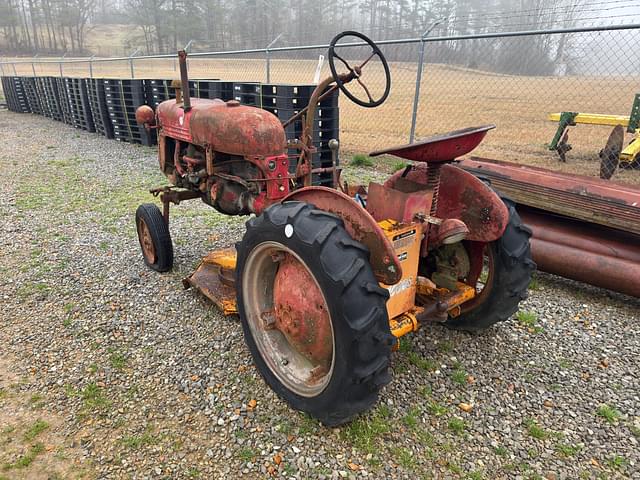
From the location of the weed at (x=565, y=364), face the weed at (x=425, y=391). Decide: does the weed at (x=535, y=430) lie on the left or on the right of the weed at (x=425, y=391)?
left

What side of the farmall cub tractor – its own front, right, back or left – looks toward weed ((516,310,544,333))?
right

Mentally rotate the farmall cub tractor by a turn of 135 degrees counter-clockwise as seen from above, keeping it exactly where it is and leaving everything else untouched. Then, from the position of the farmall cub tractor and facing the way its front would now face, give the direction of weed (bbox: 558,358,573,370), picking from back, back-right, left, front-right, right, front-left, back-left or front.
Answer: left

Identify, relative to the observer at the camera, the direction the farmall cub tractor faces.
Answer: facing away from the viewer and to the left of the viewer

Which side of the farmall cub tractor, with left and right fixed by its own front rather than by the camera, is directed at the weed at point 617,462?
back

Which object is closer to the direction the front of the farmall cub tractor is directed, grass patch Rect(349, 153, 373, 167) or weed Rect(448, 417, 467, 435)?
the grass patch

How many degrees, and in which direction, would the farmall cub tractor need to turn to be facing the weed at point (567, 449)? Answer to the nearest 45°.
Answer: approximately 180°

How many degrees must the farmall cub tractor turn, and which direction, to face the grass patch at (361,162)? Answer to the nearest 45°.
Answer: approximately 45° to its right

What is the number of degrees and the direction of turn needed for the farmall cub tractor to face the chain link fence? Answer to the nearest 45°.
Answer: approximately 45° to its right

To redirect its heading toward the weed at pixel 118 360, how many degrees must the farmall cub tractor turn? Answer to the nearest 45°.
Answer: approximately 45° to its left

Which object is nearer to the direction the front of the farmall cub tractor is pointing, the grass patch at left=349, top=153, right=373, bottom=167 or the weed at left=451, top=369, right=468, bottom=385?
the grass patch

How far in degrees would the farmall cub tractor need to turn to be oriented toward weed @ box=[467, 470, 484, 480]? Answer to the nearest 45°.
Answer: approximately 180°

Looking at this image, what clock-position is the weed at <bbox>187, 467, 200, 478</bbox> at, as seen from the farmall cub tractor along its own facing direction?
The weed is roughly at 9 o'clock from the farmall cub tractor.
